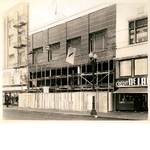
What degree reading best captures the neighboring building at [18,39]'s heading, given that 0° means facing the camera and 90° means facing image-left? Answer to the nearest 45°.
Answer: approximately 45°

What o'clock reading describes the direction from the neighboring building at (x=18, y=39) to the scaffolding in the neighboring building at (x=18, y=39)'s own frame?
The scaffolding is roughly at 8 o'clock from the neighboring building.
